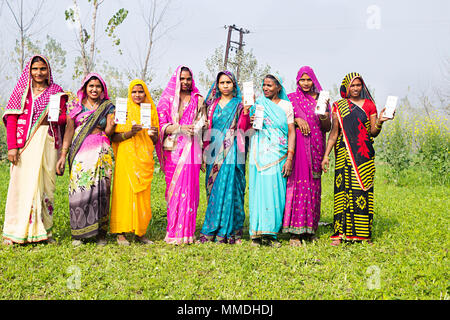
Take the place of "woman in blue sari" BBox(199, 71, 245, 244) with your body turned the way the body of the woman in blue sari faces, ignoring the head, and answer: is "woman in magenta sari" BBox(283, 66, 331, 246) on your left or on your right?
on your left

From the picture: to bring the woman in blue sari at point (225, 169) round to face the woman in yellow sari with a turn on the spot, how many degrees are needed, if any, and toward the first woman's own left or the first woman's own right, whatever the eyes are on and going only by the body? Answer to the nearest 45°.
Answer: approximately 90° to the first woman's own right

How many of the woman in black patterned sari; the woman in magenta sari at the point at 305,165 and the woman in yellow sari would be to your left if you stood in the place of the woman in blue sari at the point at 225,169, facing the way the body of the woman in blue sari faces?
2

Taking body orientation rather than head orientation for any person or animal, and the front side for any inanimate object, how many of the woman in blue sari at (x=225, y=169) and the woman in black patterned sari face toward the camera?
2

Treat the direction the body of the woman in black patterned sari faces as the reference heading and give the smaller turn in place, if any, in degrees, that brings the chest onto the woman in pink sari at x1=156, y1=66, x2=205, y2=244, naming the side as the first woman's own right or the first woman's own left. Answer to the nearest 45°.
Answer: approximately 90° to the first woman's own right

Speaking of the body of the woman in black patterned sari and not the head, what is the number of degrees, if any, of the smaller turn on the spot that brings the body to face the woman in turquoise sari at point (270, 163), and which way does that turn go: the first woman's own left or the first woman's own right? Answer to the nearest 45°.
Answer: approximately 90° to the first woman's own right

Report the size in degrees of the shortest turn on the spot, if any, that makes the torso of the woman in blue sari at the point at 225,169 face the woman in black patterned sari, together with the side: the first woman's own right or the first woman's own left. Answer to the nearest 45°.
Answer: approximately 90° to the first woman's own left

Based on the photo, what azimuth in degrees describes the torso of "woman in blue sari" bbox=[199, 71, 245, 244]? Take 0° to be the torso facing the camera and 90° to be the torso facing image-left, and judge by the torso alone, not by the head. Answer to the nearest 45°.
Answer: approximately 0°
